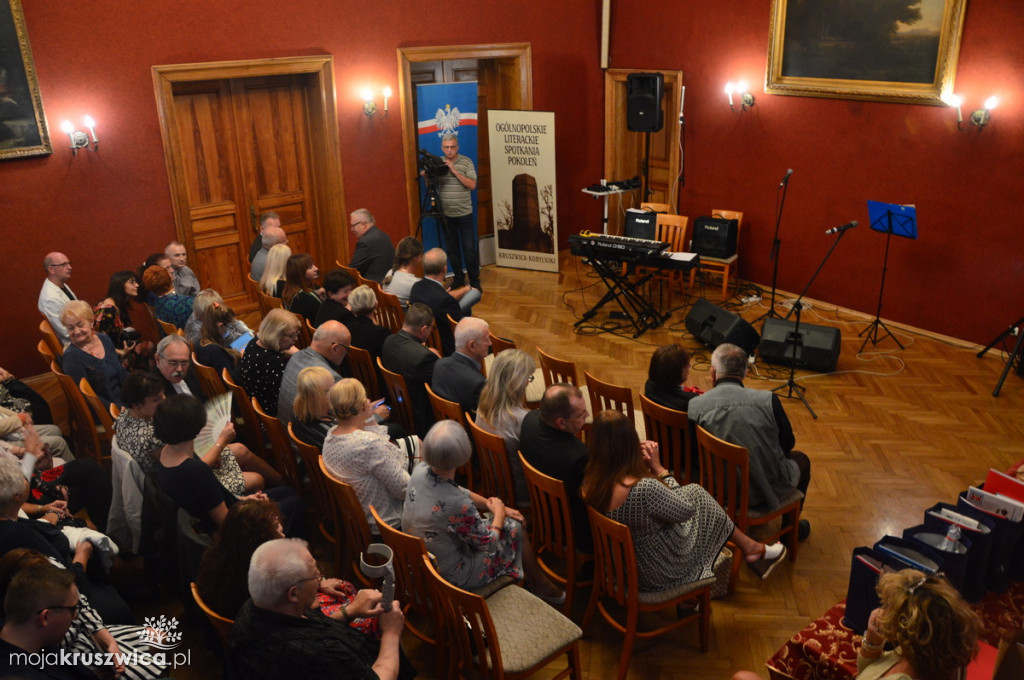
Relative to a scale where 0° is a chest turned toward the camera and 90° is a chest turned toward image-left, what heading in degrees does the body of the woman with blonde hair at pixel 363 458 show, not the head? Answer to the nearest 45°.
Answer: approximately 225°

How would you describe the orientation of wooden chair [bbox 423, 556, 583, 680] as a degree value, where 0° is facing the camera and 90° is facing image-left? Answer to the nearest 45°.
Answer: approximately 225°

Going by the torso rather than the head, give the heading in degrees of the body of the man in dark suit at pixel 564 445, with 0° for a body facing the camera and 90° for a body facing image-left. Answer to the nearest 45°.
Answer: approximately 225°

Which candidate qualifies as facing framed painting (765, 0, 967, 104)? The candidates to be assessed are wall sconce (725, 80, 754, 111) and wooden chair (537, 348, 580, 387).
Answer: the wooden chair

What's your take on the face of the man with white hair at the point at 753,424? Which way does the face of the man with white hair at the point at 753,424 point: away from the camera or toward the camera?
away from the camera

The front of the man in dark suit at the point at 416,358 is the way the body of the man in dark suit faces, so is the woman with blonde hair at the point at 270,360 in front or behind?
behind

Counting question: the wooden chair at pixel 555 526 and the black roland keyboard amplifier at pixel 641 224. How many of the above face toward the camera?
1

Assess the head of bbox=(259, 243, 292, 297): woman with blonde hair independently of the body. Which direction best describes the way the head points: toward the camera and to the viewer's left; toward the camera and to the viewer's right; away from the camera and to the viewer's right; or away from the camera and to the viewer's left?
away from the camera and to the viewer's right

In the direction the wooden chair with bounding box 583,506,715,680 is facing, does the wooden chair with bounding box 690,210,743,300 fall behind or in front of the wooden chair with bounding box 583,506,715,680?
in front

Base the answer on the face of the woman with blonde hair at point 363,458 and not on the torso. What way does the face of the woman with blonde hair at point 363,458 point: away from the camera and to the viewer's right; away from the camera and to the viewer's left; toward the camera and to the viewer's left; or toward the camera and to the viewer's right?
away from the camera and to the viewer's right

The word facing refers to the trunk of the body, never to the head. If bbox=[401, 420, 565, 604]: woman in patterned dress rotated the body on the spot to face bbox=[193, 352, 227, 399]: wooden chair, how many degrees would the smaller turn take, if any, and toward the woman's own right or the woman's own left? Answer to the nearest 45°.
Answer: approximately 90° to the woman's own left
